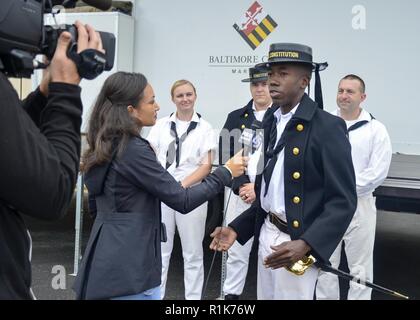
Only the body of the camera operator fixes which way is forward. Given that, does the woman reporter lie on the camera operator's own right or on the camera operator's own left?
on the camera operator's own left

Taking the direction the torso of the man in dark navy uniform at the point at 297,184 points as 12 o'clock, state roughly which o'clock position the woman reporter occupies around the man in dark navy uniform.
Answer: The woman reporter is roughly at 1 o'clock from the man in dark navy uniform.

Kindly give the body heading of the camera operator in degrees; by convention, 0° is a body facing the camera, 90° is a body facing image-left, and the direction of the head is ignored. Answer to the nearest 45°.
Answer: approximately 270°

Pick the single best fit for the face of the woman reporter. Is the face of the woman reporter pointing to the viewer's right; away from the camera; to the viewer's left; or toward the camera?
to the viewer's right

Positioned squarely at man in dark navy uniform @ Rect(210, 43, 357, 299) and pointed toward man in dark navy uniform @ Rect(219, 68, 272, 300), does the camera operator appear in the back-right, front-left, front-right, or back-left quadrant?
back-left

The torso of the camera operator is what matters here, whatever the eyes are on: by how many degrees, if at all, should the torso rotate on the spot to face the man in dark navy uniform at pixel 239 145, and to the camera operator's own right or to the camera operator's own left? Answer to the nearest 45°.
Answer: approximately 45° to the camera operator's own left

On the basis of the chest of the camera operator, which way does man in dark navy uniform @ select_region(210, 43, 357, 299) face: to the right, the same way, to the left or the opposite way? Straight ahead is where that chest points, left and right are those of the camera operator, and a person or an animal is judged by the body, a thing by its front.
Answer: the opposite way

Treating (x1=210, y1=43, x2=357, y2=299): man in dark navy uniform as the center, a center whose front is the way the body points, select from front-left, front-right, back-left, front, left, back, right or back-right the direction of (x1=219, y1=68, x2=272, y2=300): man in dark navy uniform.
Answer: back-right

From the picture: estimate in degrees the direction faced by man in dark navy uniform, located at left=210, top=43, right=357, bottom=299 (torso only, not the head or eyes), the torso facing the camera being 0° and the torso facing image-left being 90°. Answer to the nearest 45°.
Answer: approximately 45°
